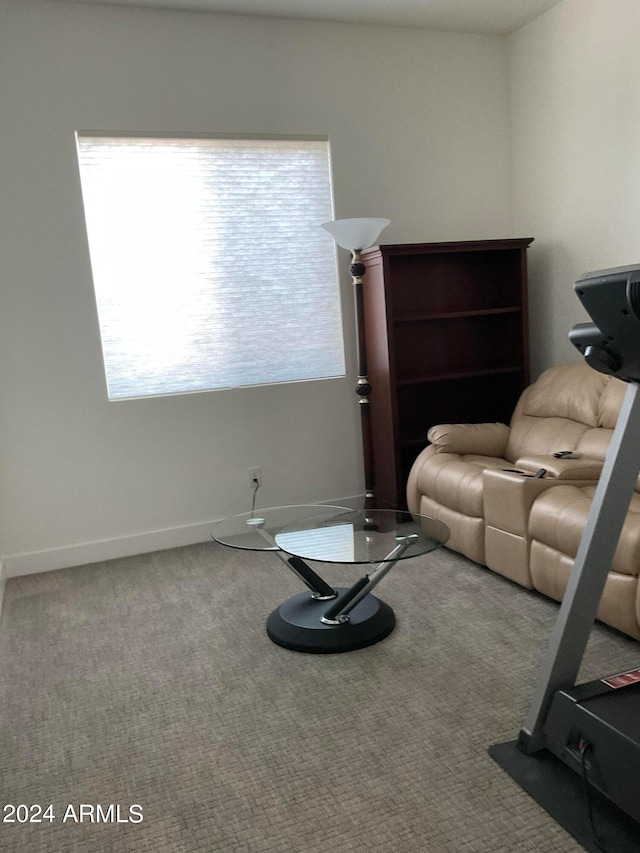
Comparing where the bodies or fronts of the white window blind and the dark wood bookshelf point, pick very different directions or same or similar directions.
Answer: same or similar directions

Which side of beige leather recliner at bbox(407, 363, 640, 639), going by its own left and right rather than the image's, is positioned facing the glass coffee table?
front

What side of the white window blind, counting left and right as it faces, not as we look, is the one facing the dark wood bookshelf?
left

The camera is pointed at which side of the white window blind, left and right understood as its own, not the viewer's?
front

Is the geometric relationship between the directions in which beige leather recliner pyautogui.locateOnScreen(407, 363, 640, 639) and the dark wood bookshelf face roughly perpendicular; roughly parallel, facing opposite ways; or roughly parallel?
roughly perpendicular

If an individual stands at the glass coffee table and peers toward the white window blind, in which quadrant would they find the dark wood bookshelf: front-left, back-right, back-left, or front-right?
front-right

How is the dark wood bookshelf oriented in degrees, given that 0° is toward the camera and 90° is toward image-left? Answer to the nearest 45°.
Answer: approximately 315°

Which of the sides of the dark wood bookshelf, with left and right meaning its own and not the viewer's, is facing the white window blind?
right

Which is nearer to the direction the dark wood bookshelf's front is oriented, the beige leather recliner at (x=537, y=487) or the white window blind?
the beige leather recliner

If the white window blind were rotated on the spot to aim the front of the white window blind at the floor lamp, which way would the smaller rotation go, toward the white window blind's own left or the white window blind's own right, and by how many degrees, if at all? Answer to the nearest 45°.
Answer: approximately 90° to the white window blind's own left

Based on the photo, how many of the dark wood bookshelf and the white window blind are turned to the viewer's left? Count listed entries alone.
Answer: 0

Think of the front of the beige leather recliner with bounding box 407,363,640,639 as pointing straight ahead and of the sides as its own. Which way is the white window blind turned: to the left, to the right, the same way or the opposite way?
to the left

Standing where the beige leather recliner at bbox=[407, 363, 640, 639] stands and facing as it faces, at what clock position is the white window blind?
The white window blind is roughly at 2 o'clock from the beige leather recliner.
